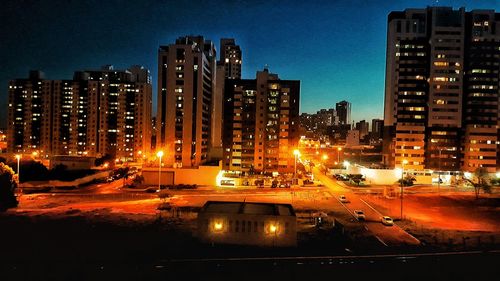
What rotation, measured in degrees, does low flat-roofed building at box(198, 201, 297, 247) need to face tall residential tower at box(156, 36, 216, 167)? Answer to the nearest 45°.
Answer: approximately 180°

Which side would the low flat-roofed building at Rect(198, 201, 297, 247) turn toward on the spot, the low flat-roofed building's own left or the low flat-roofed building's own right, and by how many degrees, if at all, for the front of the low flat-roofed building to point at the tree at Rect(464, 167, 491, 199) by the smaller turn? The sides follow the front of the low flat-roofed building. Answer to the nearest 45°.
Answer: approximately 135° to the low flat-roofed building's own left

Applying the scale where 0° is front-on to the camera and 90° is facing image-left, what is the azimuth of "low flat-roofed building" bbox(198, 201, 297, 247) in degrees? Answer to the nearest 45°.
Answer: approximately 0°

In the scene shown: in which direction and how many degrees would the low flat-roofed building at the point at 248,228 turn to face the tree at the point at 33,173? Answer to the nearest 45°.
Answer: approximately 135° to its right

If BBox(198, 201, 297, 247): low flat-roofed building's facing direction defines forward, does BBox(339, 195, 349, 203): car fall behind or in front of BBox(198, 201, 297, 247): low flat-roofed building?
behind

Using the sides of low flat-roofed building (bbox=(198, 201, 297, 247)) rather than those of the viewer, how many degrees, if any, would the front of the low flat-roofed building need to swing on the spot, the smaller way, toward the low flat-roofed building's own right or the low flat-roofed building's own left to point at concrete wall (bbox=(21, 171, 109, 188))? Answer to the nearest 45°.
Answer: approximately 135° to the low flat-roofed building's own right
